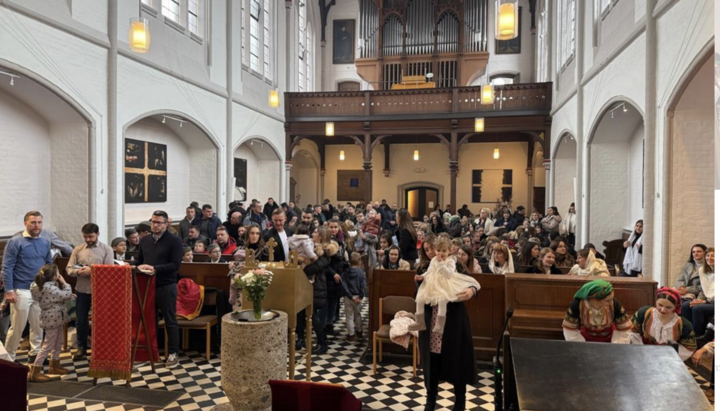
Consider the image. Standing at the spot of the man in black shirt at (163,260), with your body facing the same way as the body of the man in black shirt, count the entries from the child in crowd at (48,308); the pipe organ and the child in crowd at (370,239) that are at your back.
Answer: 2

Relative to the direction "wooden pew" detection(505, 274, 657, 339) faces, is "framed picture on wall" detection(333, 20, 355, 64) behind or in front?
behind

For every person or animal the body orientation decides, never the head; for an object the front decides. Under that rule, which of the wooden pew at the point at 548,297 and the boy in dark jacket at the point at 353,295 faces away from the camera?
the boy in dark jacket

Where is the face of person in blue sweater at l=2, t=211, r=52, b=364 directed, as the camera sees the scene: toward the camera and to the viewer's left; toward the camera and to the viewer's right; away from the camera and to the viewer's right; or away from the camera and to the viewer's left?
toward the camera and to the viewer's right

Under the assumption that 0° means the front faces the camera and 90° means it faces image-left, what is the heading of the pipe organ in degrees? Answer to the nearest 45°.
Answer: approximately 0°

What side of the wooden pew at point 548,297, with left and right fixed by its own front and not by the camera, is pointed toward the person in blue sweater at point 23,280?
right

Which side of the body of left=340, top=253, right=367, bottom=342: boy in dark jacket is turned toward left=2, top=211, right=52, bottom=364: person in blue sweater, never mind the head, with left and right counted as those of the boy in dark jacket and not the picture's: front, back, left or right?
left

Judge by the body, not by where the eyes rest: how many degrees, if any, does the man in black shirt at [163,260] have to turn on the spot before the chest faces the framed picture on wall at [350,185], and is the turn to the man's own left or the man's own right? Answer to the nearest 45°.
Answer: approximately 180°
